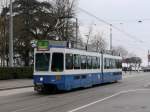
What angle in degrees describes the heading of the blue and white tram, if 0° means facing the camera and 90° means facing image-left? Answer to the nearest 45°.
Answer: approximately 45°

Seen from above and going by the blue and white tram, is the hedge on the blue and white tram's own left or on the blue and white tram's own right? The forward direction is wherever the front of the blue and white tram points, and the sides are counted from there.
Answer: on the blue and white tram's own right
